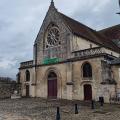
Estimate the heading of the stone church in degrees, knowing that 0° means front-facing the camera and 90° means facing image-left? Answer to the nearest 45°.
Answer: approximately 45°

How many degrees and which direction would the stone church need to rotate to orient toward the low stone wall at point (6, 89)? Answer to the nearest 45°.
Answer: approximately 90° to its right
